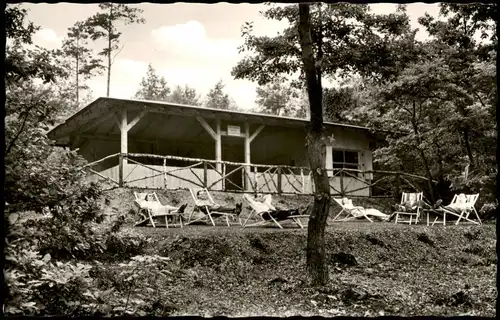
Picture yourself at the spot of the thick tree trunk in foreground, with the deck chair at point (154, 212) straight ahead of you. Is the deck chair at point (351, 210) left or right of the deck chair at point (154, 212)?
right

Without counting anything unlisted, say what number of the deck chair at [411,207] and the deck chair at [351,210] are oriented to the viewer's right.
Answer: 1

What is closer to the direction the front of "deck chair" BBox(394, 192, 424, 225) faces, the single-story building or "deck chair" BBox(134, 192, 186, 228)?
the deck chair

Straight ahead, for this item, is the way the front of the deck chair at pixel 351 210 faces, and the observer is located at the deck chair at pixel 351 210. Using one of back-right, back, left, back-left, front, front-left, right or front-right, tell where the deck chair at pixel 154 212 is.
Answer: back-right

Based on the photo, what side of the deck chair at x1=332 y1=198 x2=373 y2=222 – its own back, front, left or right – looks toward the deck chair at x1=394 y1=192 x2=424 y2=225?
front

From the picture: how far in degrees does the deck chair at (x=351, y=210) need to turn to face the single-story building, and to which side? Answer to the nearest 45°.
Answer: approximately 135° to its left

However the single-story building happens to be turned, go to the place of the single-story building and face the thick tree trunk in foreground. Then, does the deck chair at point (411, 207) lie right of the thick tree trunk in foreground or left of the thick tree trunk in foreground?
left

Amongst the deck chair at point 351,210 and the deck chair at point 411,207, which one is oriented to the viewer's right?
the deck chair at point 351,210

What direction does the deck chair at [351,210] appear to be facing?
to the viewer's right

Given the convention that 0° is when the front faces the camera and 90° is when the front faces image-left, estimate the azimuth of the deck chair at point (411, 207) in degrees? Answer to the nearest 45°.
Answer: approximately 45°

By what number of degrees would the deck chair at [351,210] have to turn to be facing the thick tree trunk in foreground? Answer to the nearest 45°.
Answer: approximately 90° to its right

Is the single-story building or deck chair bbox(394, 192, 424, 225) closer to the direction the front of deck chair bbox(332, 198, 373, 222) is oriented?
the deck chair
